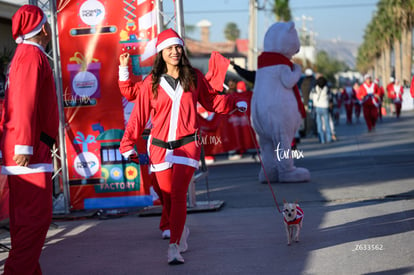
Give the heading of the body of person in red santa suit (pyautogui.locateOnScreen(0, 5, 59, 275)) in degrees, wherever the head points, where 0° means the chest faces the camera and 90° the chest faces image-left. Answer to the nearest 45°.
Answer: approximately 270°

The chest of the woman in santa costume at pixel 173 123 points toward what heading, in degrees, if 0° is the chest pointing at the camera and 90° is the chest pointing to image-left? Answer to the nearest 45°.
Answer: approximately 0°

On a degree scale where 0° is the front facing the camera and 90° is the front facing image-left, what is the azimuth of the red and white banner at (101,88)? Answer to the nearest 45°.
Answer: approximately 0°

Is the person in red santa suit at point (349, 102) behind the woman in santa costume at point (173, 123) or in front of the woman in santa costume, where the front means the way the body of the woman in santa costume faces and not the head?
behind

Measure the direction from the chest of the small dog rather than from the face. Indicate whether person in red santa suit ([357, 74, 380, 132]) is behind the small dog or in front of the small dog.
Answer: behind
